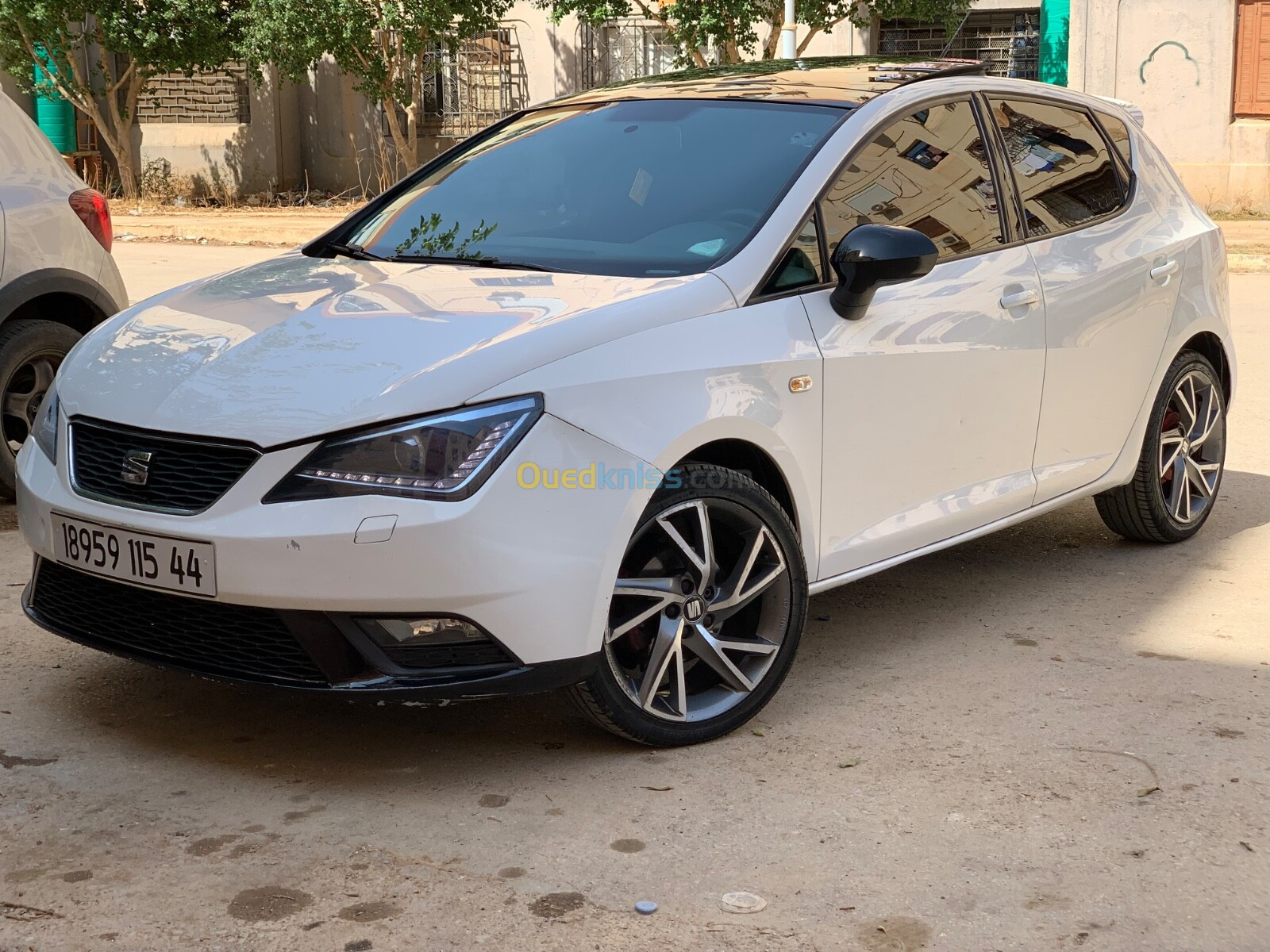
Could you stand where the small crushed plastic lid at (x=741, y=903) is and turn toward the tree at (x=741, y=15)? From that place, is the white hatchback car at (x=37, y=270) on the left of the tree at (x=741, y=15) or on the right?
left

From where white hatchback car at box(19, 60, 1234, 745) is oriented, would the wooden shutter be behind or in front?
behind

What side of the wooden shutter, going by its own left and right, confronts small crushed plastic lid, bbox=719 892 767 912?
front

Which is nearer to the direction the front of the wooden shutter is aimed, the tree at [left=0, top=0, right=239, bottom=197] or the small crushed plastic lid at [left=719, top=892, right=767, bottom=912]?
the small crushed plastic lid

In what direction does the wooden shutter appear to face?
toward the camera

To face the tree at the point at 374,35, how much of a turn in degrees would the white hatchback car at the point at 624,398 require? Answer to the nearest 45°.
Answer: approximately 135° to its right

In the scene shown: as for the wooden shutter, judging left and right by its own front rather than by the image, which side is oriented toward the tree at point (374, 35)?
right

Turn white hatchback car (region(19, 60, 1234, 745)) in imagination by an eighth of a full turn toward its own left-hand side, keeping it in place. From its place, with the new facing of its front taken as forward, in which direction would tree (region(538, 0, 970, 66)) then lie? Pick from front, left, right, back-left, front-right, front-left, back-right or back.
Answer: back

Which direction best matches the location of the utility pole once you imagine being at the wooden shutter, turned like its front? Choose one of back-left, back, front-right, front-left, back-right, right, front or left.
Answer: front-right

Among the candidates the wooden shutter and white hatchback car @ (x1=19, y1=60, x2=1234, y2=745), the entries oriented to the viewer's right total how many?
0

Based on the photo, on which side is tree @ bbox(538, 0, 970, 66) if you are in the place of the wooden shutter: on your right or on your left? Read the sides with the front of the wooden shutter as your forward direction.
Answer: on your right

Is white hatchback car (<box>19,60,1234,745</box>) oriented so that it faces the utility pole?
no

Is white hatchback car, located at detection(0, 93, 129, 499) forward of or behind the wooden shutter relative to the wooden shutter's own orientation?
forward

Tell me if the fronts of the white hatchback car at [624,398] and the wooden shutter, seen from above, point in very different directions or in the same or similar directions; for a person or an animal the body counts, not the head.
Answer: same or similar directions
